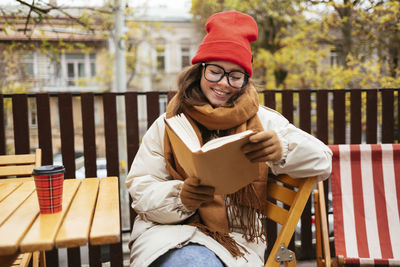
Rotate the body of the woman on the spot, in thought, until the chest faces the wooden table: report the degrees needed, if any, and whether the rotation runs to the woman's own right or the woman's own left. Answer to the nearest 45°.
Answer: approximately 45° to the woman's own right

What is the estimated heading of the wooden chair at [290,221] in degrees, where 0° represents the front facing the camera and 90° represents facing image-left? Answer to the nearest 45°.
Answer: approximately 45°

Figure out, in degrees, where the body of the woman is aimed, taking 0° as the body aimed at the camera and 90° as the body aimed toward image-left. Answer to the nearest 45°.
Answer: approximately 0°
